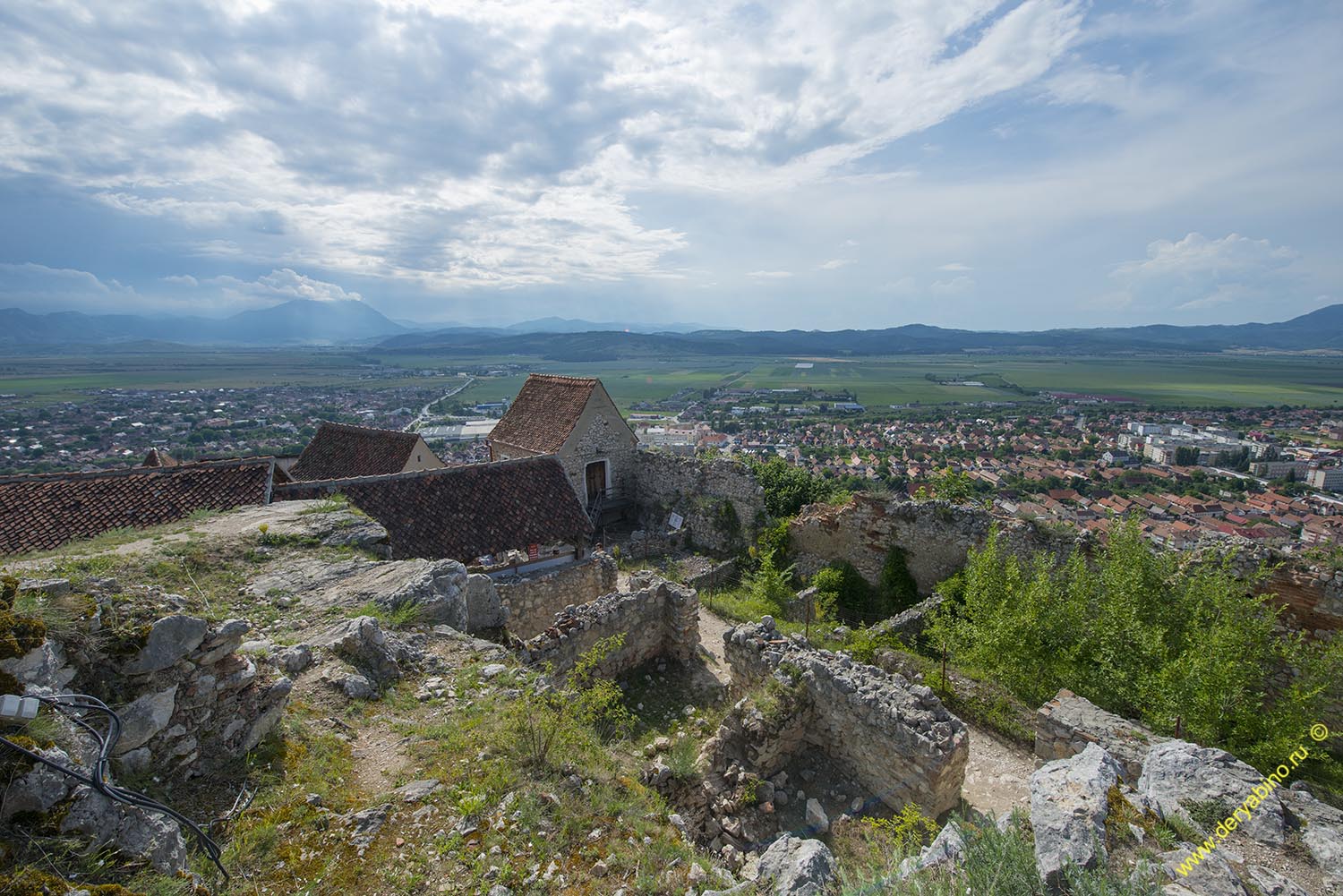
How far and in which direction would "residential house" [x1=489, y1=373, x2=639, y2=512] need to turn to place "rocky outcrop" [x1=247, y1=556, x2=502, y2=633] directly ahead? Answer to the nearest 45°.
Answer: approximately 45° to its right

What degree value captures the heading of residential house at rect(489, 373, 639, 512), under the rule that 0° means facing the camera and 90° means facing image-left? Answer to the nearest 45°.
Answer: approximately 315°

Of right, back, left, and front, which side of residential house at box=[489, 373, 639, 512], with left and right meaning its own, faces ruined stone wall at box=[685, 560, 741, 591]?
front

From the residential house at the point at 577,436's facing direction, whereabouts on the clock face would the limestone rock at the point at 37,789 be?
The limestone rock is roughly at 2 o'clock from the residential house.

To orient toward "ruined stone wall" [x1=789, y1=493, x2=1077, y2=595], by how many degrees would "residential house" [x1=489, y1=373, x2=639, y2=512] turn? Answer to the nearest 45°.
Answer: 0° — it already faces it

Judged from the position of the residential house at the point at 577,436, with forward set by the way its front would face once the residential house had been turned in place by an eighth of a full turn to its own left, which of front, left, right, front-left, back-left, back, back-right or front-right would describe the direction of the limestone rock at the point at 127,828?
right

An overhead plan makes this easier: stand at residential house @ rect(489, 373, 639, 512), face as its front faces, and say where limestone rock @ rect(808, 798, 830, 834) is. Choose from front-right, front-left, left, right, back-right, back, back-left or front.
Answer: front-right

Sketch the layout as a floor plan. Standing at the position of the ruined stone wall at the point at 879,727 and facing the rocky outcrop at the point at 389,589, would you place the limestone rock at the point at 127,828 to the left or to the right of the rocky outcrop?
left

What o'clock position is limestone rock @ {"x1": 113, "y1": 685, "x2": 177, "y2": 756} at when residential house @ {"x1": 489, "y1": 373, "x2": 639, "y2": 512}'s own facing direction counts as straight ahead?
The limestone rock is roughly at 2 o'clock from the residential house.

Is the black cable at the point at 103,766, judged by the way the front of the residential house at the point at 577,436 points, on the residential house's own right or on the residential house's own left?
on the residential house's own right

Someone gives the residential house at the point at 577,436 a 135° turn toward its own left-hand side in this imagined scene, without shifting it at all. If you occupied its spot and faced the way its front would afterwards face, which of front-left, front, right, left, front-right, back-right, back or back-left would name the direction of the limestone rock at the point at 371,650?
back

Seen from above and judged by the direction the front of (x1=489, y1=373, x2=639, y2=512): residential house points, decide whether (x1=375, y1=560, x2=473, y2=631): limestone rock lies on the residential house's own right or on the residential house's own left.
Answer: on the residential house's own right

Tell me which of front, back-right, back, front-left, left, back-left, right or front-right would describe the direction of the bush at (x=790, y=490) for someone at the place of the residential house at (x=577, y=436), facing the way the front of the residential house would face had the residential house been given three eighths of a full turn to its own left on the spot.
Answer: back-right

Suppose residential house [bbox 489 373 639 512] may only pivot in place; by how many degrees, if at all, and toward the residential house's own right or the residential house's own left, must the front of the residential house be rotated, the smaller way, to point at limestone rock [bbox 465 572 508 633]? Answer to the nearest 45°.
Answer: approximately 45° to the residential house's own right

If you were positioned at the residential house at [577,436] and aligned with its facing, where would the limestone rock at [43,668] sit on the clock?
The limestone rock is roughly at 2 o'clock from the residential house.
